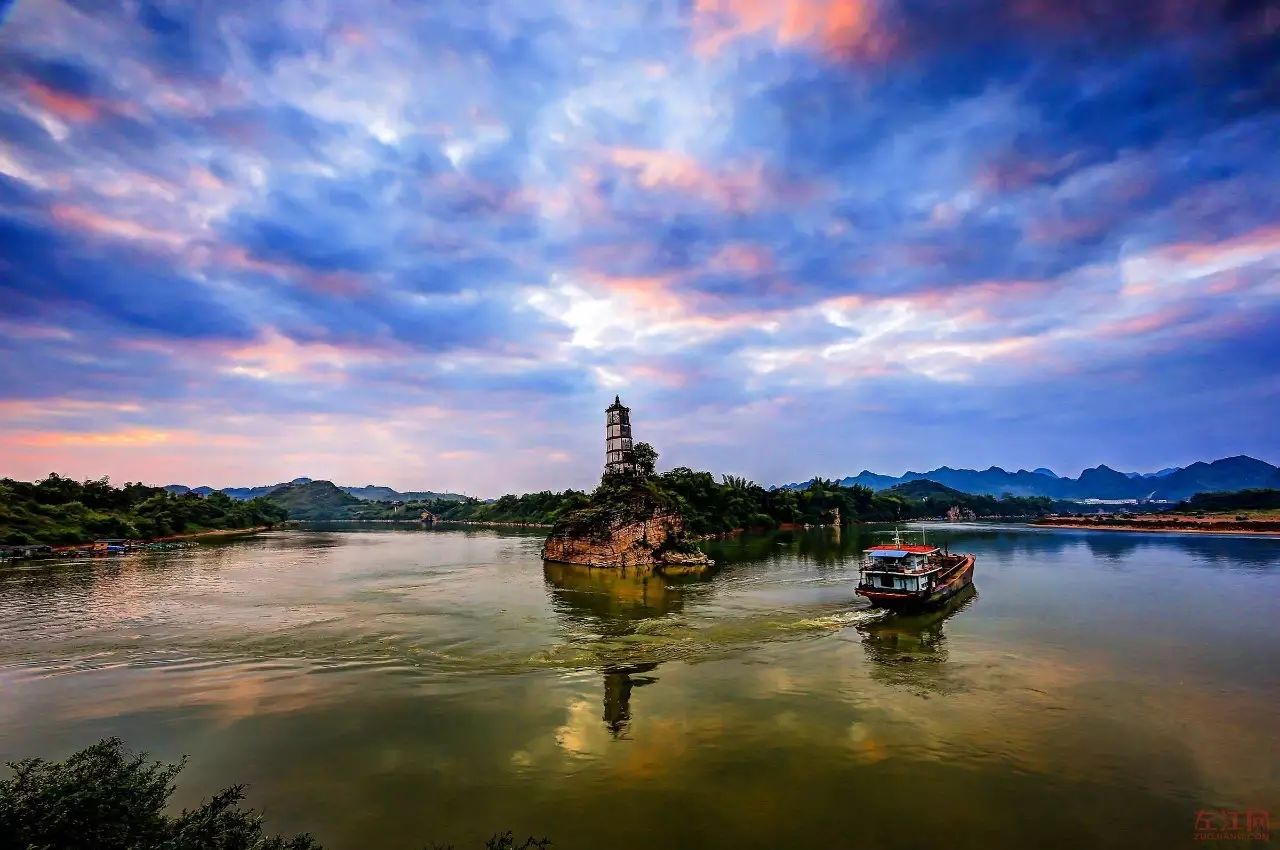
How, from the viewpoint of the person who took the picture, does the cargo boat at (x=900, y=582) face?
facing away from the viewer and to the right of the viewer

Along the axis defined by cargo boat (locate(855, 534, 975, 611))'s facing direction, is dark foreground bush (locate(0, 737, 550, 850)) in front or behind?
behind
